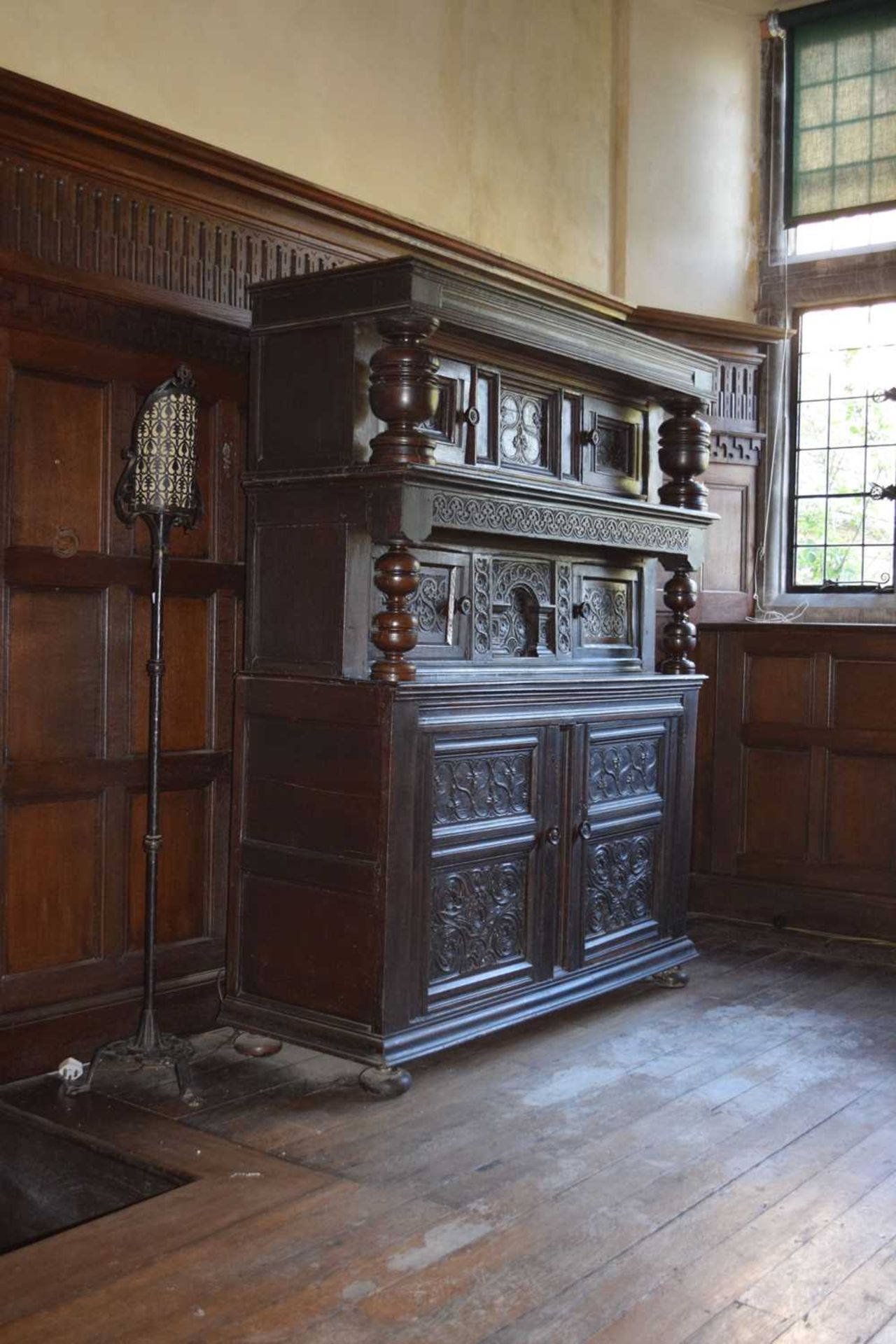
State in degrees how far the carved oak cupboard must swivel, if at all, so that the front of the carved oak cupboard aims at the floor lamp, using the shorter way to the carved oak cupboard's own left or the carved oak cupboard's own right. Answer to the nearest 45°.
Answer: approximately 135° to the carved oak cupboard's own right

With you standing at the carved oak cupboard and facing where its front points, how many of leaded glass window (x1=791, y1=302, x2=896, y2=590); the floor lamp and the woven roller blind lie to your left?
2

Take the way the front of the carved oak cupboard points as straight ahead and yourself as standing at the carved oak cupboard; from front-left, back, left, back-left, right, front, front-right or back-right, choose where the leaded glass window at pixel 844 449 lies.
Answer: left

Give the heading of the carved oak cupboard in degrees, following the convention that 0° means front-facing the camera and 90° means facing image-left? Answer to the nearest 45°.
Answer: approximately 315°

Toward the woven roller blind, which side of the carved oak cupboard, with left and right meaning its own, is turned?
left
